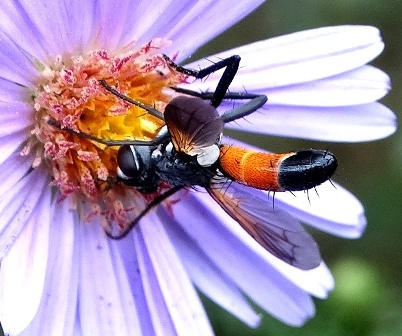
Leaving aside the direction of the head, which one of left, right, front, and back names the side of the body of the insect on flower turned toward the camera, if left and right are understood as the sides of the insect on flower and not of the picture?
left
